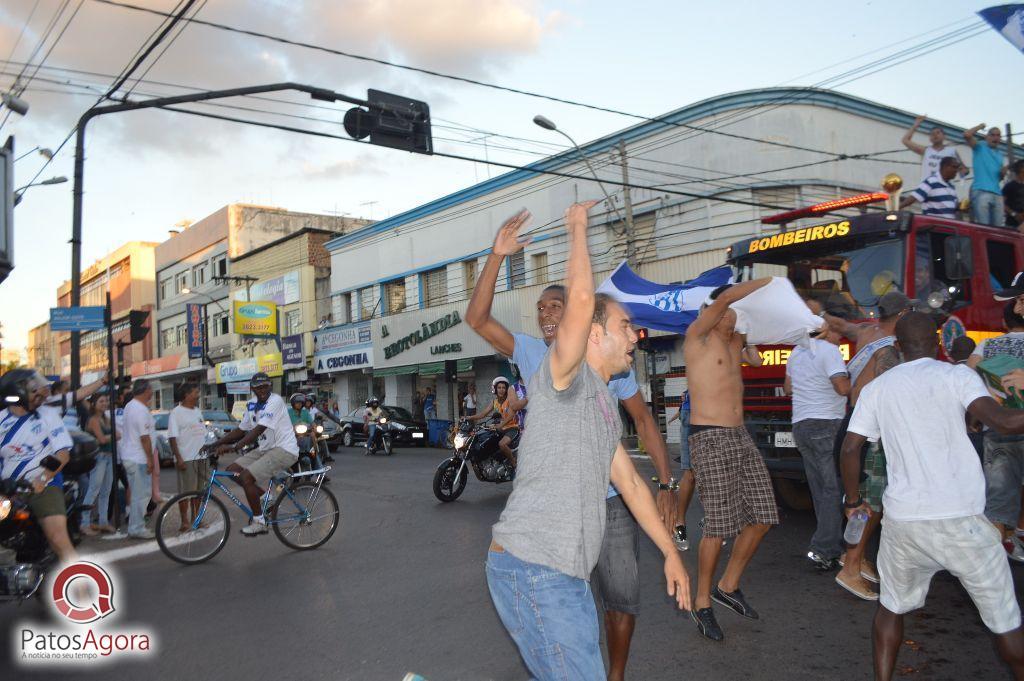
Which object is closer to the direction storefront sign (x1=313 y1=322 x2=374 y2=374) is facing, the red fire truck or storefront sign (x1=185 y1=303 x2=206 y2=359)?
the red fire truck

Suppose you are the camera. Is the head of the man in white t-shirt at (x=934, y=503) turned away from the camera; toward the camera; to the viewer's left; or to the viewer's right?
away from the camera

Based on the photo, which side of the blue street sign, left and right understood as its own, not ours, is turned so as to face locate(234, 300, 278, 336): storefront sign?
back

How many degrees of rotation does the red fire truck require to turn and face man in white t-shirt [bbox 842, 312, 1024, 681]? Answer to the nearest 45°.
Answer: approximately 45° to its left

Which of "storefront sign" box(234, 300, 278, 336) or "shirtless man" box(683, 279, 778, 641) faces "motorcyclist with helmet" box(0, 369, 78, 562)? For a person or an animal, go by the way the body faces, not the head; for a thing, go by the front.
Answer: the storefront sign
